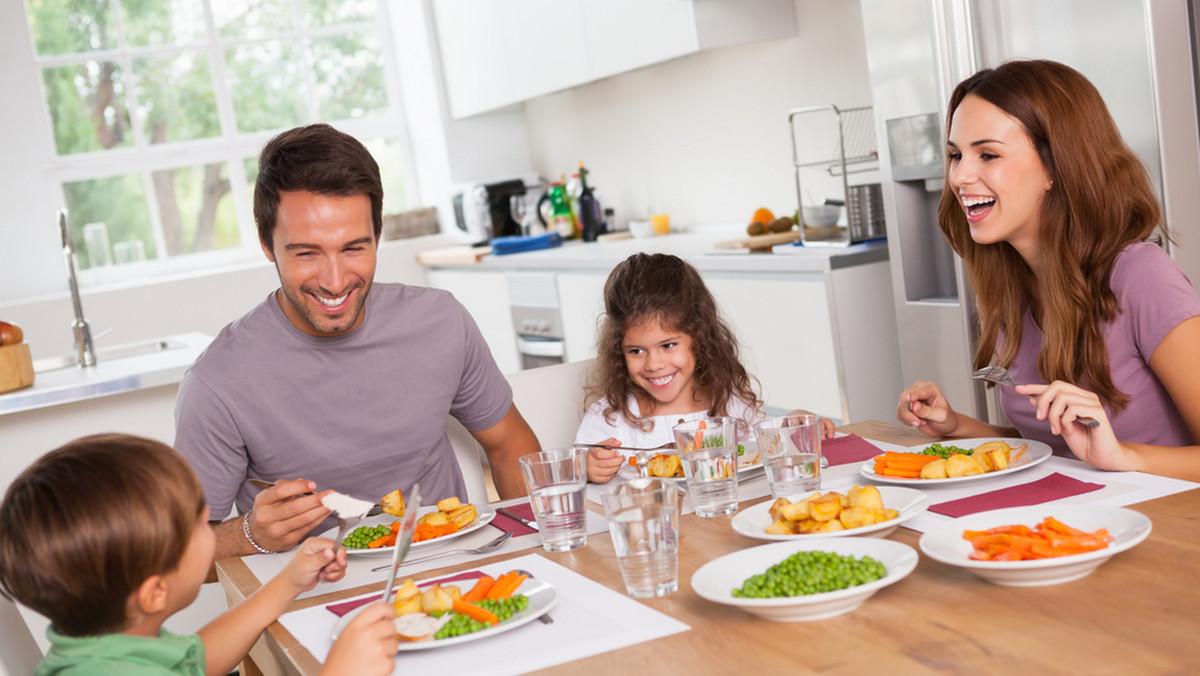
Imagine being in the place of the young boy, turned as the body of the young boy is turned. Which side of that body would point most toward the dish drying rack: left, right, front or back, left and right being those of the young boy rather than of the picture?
front

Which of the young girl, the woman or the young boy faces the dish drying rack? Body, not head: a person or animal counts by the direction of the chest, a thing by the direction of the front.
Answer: the young boy

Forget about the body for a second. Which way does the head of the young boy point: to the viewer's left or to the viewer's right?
to the viewer's right

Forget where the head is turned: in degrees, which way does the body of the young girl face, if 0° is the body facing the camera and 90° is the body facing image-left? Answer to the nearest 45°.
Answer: approximately 0°

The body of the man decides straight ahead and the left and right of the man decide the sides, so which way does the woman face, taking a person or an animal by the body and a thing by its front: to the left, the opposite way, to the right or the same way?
to the right

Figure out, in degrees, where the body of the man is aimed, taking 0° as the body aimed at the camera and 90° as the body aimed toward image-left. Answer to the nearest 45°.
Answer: approximately 0°

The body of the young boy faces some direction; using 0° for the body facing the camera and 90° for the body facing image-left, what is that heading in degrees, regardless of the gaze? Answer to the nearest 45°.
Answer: approximately 225°

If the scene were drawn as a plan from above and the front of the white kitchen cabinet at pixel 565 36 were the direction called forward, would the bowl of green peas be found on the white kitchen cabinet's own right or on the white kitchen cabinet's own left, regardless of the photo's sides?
on the white kitchen cabinet's own left

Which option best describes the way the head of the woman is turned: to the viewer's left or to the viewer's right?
to the viewer's left

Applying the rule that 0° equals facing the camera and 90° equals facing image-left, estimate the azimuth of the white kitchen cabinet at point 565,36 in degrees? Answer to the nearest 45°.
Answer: approximately 45°

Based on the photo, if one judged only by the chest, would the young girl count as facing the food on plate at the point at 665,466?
yes

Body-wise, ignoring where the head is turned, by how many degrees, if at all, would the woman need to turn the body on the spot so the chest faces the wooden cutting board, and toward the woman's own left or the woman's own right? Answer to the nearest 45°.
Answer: approximately 90° to the woman's own right

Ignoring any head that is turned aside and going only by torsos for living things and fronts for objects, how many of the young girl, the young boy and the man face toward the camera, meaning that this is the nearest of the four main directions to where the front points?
2
